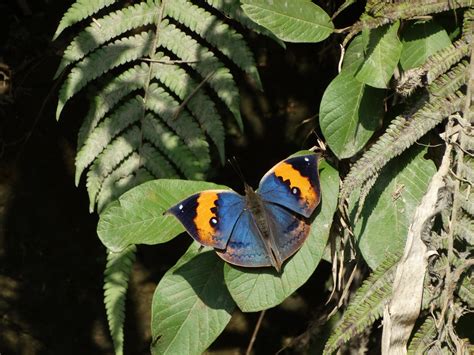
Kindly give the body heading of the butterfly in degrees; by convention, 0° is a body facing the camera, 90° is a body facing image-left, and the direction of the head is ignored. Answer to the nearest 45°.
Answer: approximately 180°
